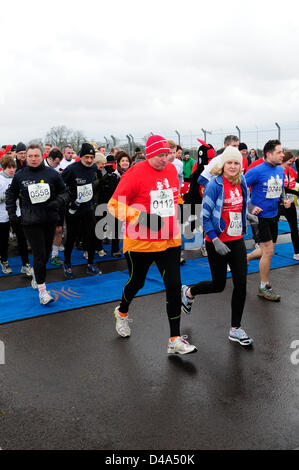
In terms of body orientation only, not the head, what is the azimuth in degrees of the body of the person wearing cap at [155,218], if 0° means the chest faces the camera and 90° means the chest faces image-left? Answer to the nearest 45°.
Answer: approximately 315°

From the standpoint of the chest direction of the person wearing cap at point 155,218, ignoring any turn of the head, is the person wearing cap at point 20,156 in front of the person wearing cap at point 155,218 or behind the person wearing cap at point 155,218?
behind

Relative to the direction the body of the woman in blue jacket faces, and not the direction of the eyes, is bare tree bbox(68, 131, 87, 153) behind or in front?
behind

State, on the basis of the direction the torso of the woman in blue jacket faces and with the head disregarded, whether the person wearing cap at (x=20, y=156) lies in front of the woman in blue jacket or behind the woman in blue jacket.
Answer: behind

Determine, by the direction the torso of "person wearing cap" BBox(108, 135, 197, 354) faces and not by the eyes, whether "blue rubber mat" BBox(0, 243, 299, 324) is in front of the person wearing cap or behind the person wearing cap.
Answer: behind

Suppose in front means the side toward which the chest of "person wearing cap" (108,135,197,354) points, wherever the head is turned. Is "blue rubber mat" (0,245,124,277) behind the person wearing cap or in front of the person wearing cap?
behind

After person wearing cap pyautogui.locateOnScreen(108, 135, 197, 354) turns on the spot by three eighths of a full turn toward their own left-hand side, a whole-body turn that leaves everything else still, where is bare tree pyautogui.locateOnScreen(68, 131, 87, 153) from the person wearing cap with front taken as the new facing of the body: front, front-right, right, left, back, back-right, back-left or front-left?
front
